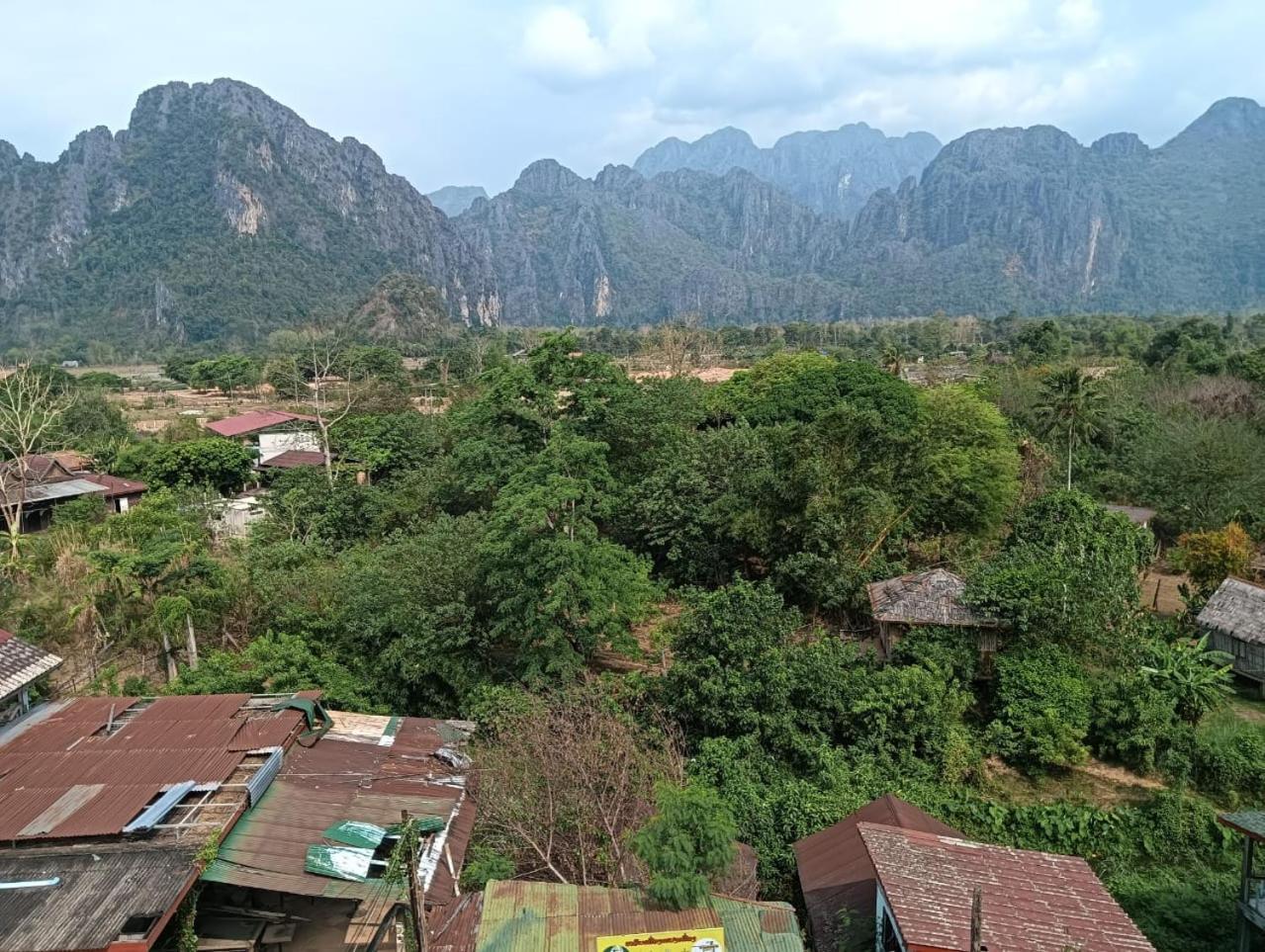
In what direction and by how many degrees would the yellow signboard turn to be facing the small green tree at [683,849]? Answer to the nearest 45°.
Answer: approximately 180°

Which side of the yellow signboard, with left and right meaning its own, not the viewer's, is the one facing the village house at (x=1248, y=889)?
left

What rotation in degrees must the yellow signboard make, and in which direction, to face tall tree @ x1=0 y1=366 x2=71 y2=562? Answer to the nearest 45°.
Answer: approximately 135° to its right

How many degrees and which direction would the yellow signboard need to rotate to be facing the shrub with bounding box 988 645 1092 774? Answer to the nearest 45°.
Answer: approximately 135° to its left

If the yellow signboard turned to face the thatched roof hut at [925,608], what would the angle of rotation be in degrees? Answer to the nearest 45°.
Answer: approximately 135° to its left

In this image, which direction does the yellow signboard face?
toward the camera

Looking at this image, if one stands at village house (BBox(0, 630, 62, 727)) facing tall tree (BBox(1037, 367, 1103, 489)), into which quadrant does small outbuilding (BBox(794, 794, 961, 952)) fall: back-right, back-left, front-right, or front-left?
front-right

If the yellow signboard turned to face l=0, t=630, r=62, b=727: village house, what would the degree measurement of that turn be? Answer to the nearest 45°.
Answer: approximately 135° to its right

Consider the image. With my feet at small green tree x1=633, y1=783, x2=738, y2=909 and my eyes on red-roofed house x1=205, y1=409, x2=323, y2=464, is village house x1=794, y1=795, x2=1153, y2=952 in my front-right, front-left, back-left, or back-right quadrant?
back-right

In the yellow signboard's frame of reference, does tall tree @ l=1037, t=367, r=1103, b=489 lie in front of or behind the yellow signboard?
behind

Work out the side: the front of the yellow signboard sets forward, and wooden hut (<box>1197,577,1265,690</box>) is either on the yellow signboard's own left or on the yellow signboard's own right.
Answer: on the yellow signboard's own left

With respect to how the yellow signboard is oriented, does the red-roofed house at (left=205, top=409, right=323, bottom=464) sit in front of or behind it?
behind

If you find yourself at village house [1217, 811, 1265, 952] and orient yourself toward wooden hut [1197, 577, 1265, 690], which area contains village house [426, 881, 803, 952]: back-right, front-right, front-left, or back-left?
back-left
